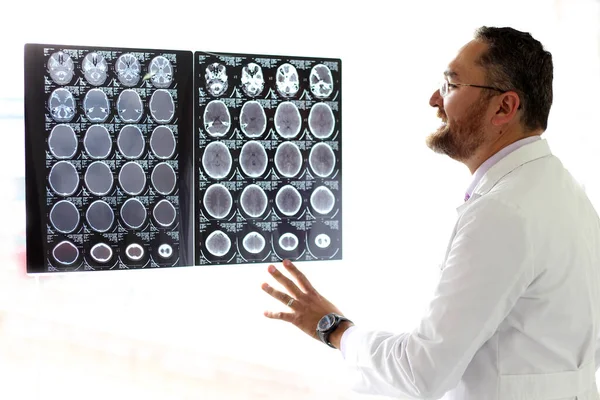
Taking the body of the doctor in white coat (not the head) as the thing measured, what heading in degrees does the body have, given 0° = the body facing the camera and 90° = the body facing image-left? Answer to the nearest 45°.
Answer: approximately 135°

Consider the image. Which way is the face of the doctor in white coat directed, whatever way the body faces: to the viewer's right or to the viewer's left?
to the viewer's left

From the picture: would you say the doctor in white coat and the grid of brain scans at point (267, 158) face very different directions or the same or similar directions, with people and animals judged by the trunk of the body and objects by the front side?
very different directions

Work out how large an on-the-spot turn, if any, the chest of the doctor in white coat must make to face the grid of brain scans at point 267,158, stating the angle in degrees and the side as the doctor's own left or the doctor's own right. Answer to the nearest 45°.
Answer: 0° — they already face it

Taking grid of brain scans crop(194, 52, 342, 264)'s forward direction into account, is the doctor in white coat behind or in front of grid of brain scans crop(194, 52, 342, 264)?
in front

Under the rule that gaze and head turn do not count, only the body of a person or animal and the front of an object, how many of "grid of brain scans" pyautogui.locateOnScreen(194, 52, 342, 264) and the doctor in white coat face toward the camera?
1

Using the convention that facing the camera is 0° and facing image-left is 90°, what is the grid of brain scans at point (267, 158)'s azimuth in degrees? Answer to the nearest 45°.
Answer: approximately 0°
